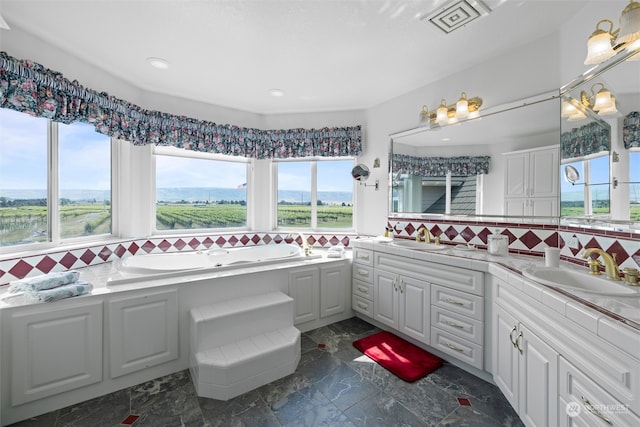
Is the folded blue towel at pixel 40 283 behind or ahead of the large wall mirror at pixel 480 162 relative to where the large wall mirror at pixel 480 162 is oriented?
ahead

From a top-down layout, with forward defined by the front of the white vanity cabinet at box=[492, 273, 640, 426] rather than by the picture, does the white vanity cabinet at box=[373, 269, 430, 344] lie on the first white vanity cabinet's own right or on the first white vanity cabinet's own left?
on the first white vanity cabinet's own right

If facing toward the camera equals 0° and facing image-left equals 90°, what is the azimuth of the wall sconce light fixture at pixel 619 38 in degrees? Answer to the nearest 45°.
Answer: approximately 45°

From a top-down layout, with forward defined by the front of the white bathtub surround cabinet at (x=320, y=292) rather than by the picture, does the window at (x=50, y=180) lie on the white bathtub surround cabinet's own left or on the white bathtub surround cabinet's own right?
on the white bathtub surround cabinet's own right

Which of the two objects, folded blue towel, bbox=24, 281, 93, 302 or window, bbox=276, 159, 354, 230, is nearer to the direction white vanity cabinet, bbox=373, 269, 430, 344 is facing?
the folded blue towel

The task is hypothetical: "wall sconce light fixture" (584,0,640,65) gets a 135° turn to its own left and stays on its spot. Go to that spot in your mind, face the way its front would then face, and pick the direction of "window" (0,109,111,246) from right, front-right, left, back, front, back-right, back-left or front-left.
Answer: back-right

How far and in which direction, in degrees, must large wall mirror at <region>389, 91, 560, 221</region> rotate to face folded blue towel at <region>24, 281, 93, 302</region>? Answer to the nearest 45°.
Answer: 0° — it already faces it

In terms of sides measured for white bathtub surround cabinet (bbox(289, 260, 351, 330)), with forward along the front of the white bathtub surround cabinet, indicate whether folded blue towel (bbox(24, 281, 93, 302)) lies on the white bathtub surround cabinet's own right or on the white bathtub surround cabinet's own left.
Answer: on the white bathtub surround cabinet's own right

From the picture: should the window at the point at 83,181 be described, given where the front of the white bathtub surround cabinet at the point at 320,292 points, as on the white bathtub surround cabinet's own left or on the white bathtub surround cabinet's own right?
on the white bathtub surround cabinet's own right

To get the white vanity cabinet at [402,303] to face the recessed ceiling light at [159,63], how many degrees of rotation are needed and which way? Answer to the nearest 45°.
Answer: approximately 45° to its right

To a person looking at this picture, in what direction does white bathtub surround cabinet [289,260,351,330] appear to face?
facing the viewer and to the right of the viewer
